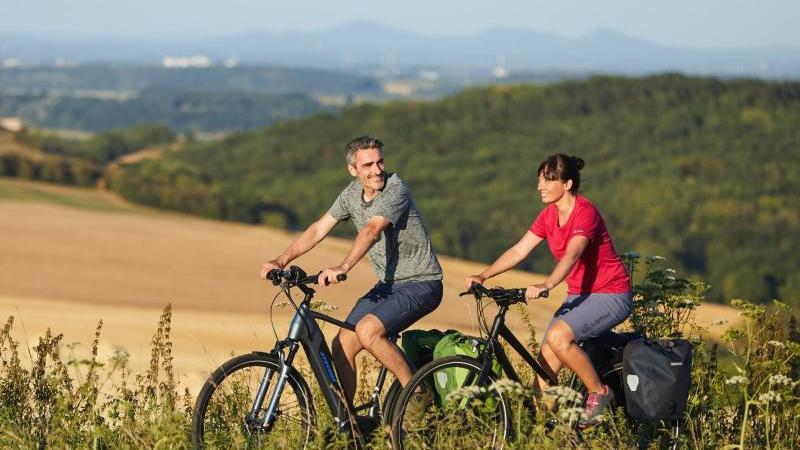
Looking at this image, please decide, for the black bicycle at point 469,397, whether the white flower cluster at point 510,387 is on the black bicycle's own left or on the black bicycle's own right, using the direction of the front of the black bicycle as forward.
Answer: on the black bicycle's own left

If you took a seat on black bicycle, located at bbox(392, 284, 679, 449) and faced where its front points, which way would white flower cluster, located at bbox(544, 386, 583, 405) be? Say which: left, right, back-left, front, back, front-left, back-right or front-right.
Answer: back-left

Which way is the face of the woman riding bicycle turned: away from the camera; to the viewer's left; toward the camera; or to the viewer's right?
to the viewer's left

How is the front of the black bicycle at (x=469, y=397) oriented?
to the viewer's left
